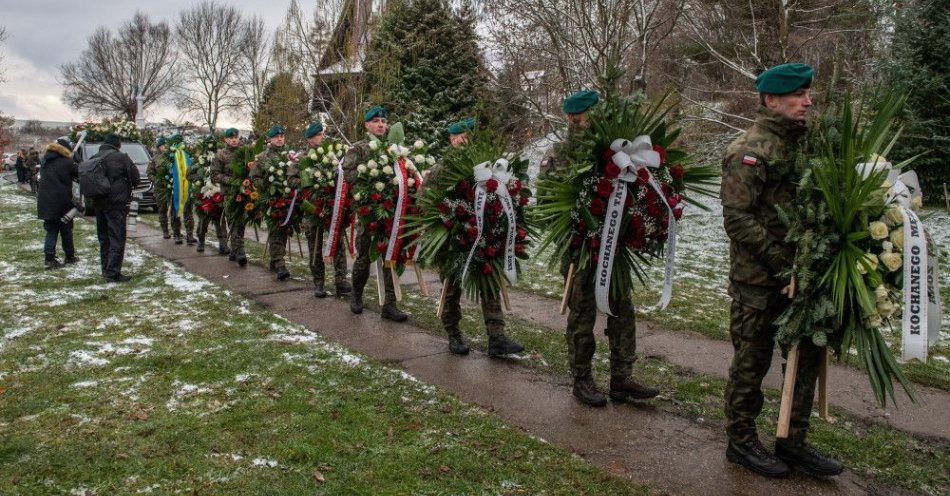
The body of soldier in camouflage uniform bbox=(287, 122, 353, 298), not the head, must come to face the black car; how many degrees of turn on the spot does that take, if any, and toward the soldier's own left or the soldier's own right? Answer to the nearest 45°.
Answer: approximately 135° to the soldier's own left

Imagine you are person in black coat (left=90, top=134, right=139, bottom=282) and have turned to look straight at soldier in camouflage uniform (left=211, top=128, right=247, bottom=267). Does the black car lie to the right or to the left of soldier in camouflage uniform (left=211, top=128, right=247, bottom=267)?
left

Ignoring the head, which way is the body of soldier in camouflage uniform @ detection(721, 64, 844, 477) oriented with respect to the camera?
to the viewer's right
